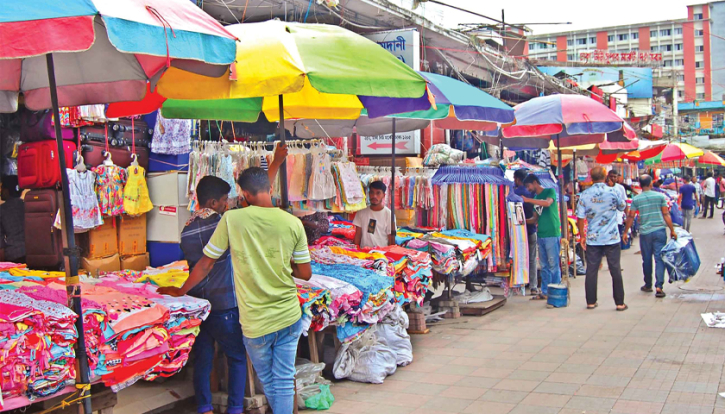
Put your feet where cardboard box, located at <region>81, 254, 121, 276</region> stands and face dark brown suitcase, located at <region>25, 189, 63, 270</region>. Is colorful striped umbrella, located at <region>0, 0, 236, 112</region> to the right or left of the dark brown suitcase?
left

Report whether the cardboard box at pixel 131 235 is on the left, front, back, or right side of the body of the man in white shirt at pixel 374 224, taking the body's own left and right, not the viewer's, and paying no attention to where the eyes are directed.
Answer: right

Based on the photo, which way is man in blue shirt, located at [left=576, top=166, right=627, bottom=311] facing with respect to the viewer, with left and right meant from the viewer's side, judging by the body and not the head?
facing away from the viewer

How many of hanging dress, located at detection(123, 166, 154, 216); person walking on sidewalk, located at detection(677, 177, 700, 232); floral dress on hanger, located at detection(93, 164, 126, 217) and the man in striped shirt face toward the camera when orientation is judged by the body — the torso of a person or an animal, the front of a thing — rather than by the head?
2

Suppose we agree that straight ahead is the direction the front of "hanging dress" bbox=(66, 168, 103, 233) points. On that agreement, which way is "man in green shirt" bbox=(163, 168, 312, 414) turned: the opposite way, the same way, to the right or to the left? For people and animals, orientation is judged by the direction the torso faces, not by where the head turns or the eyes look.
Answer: the opposite way

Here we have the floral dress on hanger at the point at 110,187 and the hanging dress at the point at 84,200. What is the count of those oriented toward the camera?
2

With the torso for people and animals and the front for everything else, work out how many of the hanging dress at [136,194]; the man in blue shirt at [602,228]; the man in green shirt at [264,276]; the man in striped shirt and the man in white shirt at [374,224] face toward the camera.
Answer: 2

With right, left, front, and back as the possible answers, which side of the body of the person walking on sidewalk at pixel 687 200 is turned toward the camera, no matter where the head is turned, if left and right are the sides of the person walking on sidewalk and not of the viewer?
back

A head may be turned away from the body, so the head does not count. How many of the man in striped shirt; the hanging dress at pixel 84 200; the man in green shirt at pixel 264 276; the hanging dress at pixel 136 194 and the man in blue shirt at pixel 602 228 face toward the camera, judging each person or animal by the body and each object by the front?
2

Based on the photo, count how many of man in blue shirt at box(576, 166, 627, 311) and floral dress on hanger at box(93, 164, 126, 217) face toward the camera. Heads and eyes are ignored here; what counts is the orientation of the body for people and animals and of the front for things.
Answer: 1

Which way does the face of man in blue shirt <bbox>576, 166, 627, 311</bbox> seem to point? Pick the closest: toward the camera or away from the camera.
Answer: away from the camera
